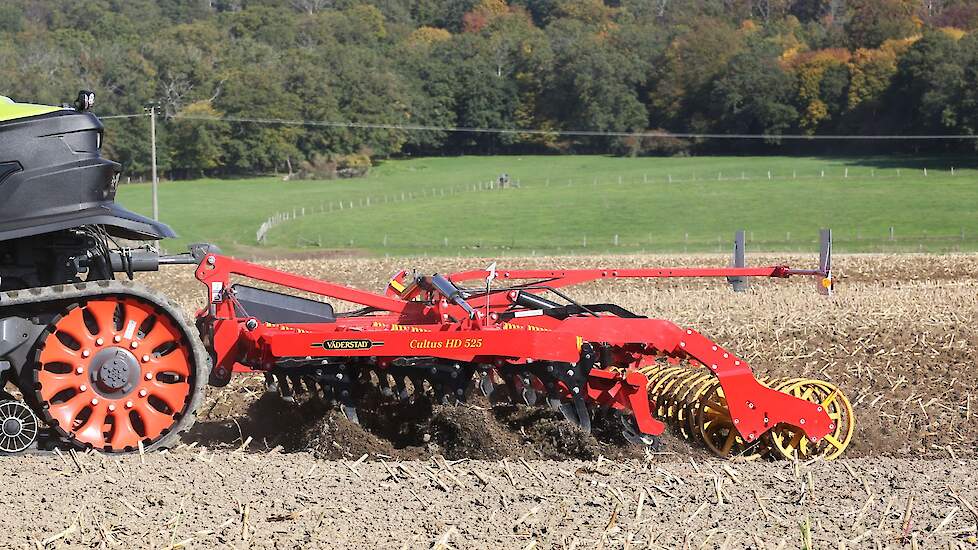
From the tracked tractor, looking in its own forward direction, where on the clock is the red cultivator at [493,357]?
The red cultivator is roughly at 6 o'clock from the tracked tractor.

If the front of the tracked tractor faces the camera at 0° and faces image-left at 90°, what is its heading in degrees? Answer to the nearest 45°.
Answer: approximately 90°
